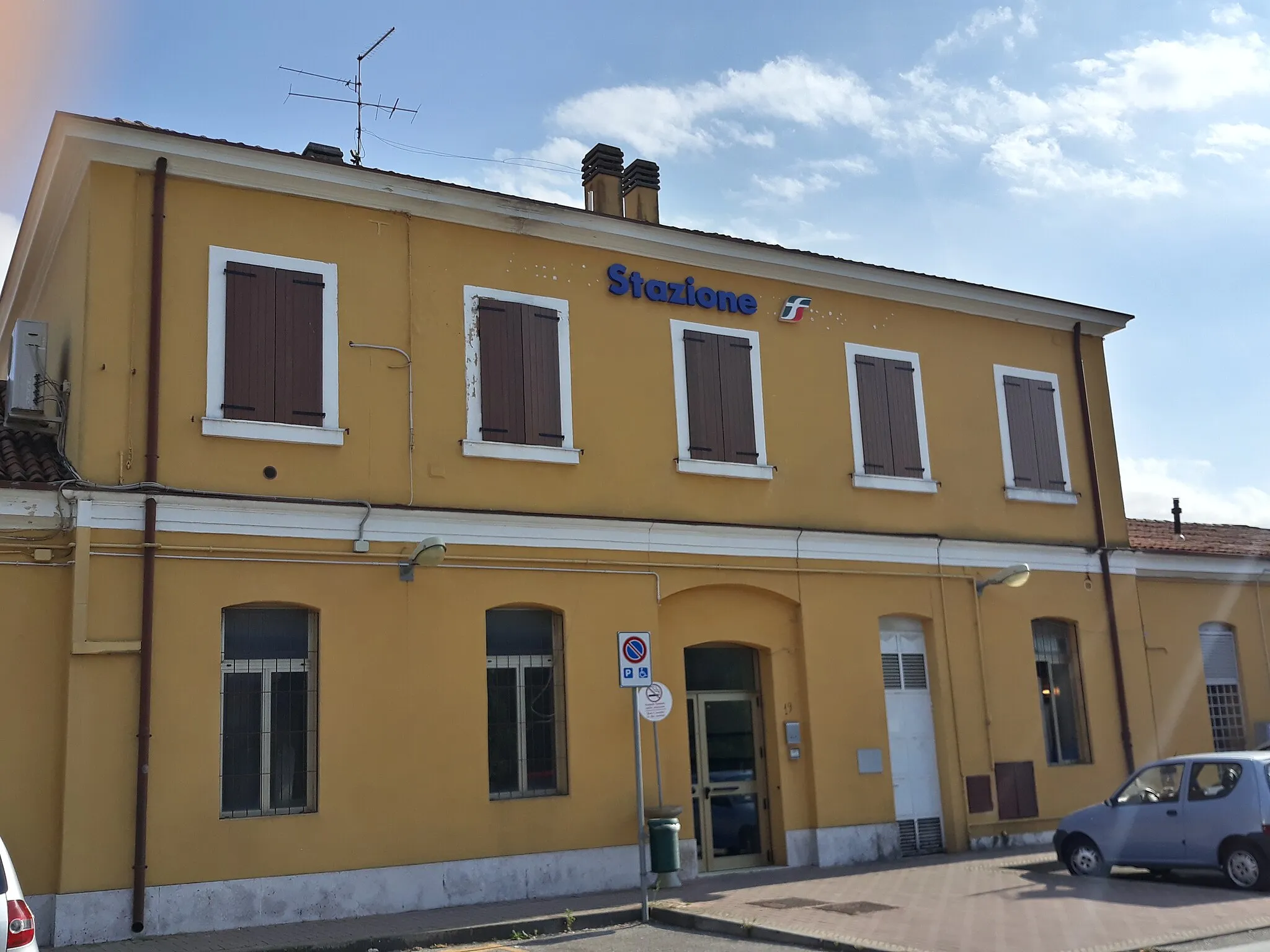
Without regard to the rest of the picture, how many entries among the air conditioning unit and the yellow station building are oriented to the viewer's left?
1

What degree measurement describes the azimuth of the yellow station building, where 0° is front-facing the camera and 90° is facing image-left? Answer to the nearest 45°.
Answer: approximately 315°

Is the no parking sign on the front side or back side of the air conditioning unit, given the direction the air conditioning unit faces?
on the back side

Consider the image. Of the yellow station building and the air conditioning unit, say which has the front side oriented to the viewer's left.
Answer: the air conditioning unit

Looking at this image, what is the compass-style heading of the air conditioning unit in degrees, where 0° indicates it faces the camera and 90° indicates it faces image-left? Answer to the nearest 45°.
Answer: approximately 90°

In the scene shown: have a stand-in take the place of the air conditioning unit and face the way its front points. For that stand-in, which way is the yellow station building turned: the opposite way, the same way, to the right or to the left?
to the left
